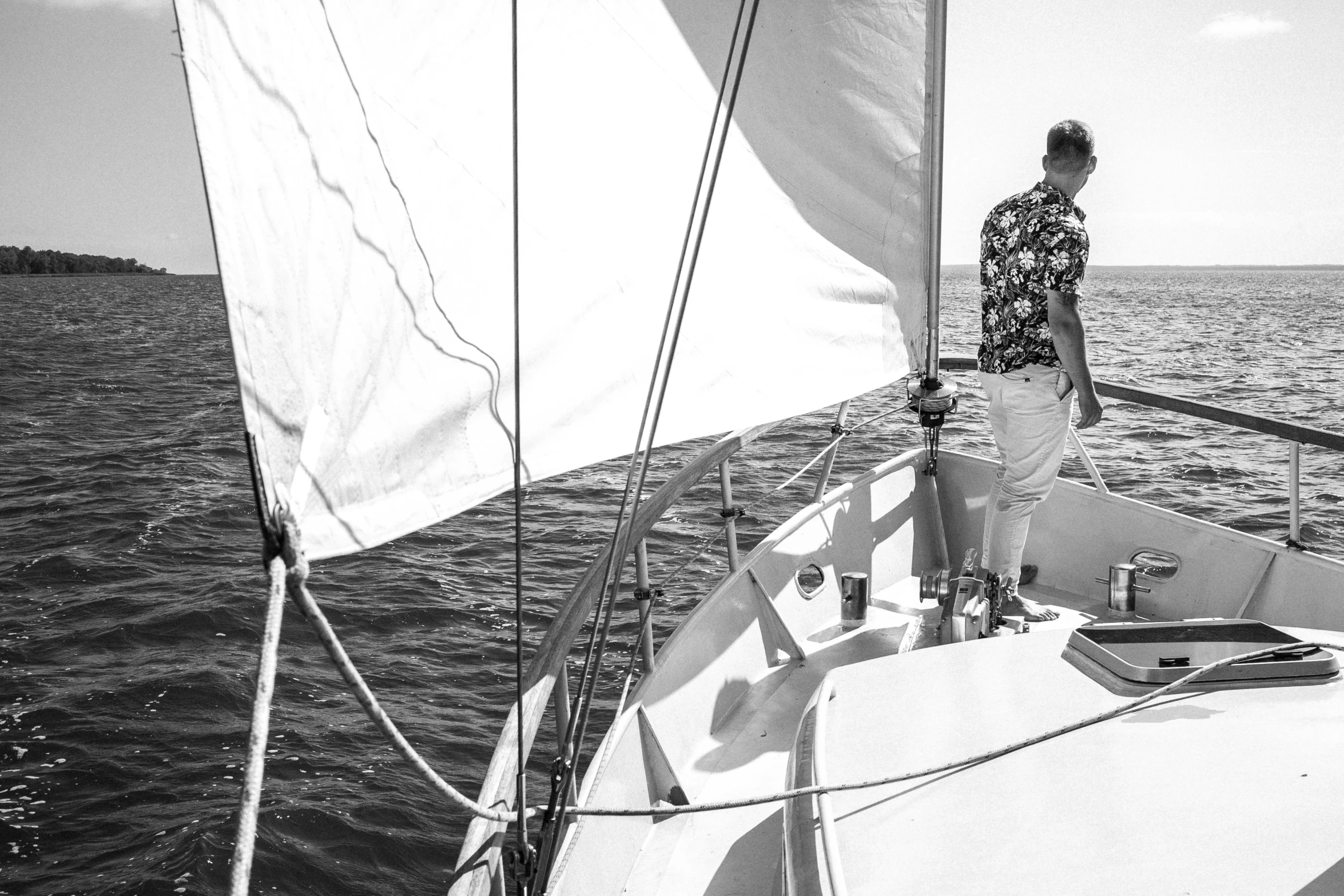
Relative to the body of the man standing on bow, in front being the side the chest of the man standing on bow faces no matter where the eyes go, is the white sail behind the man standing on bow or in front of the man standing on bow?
behind

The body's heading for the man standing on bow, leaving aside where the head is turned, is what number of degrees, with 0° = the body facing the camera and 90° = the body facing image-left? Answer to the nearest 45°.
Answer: approximately 225°
